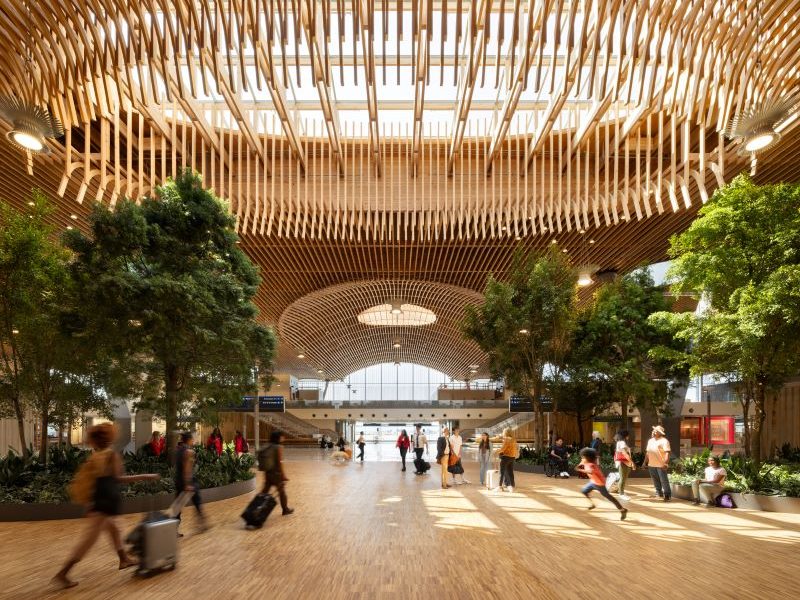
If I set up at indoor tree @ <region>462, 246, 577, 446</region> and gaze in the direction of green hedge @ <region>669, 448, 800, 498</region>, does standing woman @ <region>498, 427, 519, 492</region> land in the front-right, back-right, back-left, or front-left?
front-right

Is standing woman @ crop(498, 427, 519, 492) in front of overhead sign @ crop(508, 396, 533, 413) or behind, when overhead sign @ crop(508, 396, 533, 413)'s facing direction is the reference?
in front

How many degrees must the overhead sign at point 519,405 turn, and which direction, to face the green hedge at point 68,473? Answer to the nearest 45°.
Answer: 0° — it already faces it

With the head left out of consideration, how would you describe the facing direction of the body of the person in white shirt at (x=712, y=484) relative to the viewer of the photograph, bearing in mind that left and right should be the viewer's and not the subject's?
facing the viewer and to the left of the viewer

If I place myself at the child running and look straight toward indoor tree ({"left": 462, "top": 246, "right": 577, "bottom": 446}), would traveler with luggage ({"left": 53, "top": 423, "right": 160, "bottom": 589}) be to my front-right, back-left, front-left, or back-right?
back-left

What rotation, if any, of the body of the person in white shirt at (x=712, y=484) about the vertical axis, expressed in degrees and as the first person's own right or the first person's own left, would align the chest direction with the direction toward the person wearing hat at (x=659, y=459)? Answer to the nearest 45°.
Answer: approximately 45° to the first person's own right

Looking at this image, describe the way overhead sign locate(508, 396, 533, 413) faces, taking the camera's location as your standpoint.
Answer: facing the viewer

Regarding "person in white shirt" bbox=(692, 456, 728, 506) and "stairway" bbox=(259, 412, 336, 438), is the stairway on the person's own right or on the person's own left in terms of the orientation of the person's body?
on the person's own right

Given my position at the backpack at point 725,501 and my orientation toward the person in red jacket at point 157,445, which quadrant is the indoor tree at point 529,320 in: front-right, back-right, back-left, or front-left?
front-right

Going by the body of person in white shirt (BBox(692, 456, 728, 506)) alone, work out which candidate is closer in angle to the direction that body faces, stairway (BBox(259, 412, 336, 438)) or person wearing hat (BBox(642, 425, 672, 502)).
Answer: the person wearing hat

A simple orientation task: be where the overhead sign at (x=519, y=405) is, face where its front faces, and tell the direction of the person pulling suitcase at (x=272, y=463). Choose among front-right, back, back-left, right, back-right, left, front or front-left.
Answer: front

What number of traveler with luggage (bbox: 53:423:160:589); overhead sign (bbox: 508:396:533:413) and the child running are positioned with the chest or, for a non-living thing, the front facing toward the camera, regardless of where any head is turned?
1
